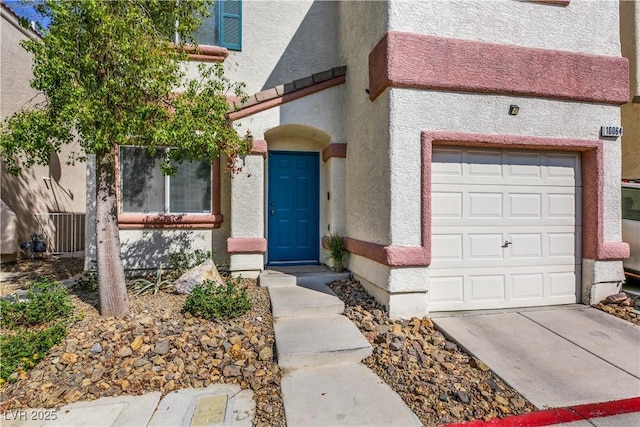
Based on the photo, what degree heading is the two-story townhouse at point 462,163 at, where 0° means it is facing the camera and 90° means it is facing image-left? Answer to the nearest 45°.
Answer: approximately 0°

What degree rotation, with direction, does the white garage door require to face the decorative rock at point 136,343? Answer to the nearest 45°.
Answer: approximately 45° to its right

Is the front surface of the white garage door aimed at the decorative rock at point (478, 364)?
yes

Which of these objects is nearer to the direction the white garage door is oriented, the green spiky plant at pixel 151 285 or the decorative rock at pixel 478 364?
the decorative rock

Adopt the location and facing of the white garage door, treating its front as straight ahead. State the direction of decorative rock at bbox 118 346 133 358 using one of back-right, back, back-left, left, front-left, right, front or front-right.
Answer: front-right

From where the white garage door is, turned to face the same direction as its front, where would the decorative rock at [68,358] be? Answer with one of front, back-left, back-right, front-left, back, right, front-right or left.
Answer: front-right

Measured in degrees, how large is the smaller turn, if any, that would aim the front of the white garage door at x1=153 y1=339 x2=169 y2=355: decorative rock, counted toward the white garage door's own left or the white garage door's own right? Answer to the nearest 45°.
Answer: approximately 45° to the white garage door's own right

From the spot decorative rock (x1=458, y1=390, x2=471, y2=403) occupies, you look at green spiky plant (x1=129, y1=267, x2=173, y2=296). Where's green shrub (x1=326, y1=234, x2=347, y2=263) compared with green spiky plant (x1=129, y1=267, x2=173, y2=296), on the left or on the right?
right

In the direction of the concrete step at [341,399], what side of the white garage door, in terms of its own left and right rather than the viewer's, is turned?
front

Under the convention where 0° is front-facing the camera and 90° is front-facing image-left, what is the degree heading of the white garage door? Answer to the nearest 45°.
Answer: approximately 0°

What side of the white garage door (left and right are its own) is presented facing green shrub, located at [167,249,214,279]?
right

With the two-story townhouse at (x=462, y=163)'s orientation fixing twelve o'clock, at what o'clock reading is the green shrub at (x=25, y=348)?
The green shrub is roughly at 2 o'clock from the two-story townhouse.
